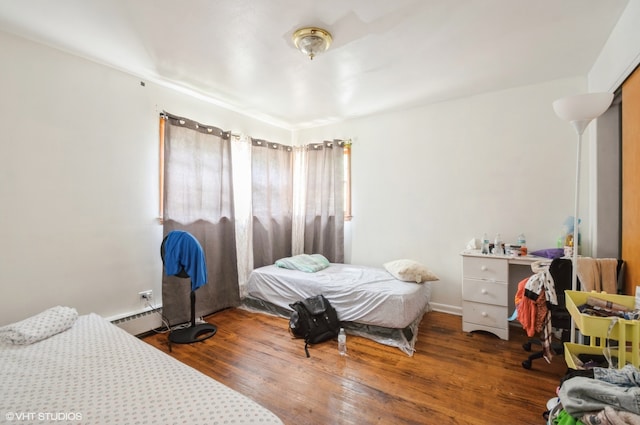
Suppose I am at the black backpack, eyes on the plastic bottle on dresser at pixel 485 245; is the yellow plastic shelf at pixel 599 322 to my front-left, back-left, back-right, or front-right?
front-right

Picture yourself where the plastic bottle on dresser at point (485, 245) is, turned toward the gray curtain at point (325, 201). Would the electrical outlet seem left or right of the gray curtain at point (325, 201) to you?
left

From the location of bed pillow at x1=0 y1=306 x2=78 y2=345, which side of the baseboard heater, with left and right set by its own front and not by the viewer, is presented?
right

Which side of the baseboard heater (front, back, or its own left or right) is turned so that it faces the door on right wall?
front

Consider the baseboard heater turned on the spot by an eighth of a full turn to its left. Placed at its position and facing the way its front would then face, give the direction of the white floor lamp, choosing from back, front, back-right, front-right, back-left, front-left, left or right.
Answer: front-right

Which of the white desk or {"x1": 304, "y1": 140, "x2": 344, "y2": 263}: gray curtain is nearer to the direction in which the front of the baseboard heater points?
the white desk

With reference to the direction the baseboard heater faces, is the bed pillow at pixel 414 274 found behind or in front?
in front

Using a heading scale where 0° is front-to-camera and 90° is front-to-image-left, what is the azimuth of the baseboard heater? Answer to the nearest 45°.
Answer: approximately 315°

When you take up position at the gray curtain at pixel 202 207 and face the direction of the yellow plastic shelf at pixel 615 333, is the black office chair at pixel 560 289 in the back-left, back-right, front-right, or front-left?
front-left

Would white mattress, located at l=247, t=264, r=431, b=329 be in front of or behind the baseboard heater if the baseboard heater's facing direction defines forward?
in front

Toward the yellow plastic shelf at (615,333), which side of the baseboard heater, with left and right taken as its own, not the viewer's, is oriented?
front

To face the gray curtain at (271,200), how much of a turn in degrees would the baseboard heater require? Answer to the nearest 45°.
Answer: approximately 45° to its left

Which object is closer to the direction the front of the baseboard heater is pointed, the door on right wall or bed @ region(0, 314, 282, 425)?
the door on right wall

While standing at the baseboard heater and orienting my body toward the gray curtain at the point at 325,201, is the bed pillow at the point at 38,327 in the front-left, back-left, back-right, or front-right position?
back-right

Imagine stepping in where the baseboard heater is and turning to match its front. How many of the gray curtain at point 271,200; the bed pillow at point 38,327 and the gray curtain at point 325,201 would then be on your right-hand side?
1

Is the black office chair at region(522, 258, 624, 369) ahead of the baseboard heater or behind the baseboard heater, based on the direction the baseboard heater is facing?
ahead
